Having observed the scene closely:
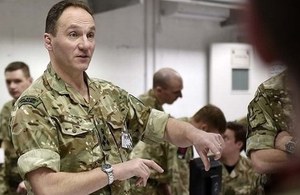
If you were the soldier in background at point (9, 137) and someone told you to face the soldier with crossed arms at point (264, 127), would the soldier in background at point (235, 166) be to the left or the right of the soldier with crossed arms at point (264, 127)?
left

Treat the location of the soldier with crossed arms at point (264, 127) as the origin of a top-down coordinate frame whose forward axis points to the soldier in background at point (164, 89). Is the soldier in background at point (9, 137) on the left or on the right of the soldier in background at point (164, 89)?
left

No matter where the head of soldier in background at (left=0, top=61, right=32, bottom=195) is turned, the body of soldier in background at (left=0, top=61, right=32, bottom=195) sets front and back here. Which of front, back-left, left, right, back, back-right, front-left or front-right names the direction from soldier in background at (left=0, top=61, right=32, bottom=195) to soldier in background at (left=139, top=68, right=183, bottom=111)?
back-left

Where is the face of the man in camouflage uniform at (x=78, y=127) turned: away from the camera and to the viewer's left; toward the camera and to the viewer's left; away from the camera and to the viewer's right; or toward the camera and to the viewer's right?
toward the camera and to the viewer's right

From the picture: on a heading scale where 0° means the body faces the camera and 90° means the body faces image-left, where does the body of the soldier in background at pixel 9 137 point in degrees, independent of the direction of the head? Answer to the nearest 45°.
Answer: approximately 45°
